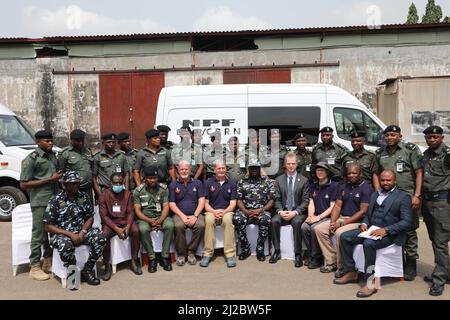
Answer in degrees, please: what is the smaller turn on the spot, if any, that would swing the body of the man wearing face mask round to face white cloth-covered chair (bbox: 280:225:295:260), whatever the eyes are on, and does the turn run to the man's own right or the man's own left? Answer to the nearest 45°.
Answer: approximately 90° to the man's own left

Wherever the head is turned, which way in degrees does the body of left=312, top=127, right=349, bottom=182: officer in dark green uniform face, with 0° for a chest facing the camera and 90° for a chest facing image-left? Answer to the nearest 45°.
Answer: approximately 0°

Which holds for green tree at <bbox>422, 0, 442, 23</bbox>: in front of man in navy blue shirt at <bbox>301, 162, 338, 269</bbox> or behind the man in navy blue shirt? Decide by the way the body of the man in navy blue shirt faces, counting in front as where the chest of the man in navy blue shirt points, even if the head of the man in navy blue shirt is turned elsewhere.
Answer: behind

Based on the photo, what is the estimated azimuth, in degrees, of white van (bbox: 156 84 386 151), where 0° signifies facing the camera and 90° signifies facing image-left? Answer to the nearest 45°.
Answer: approximately 270°
